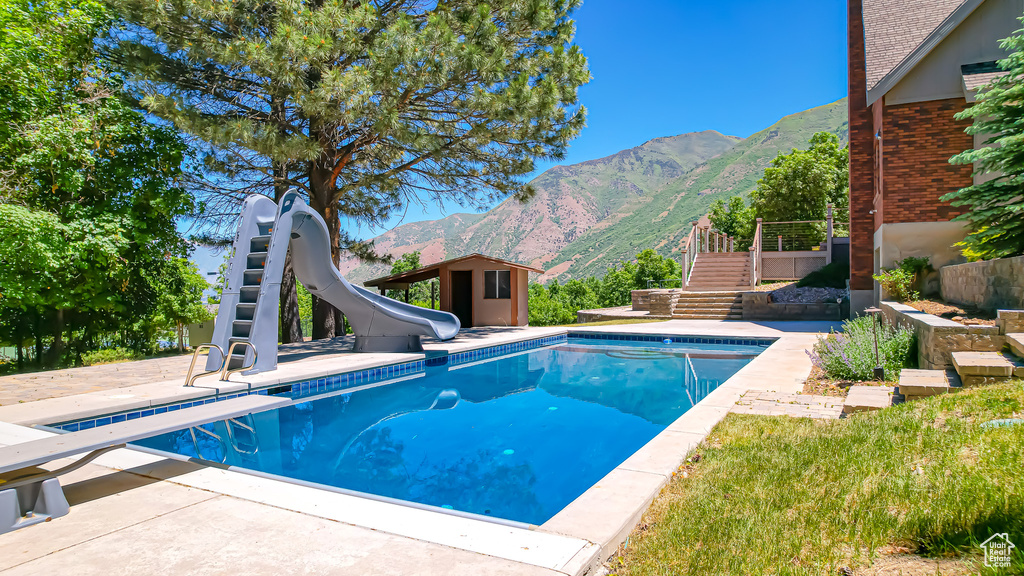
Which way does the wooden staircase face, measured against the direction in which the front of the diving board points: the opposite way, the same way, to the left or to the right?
the opposite way

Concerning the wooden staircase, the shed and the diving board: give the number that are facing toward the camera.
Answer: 2

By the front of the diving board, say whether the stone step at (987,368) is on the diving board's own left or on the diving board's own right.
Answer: on the diving board's own right

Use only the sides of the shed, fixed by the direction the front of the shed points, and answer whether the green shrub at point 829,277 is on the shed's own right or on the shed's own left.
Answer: on the shed's own left

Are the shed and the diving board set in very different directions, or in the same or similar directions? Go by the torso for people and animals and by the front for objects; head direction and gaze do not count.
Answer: very different directions

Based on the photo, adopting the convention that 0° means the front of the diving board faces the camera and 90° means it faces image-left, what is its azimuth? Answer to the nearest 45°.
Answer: approximately 225°

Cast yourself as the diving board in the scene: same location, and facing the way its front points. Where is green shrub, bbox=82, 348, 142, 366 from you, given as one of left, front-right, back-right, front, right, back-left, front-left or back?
front-left
